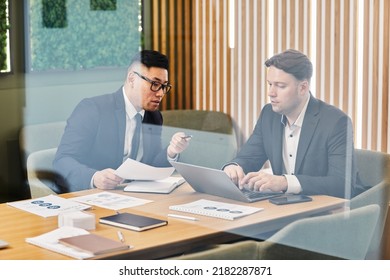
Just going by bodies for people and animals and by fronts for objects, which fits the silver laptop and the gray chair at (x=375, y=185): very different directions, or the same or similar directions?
very different directions

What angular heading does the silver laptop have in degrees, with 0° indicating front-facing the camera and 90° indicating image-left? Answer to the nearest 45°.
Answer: approximately 225°

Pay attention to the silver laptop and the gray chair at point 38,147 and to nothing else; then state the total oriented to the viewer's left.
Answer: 0

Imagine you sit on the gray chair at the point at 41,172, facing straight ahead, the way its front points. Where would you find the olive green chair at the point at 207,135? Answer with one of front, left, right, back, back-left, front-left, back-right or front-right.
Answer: front-left

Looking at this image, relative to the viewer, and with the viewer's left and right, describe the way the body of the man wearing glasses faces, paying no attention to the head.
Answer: facing the viewer and to the right of the viewer

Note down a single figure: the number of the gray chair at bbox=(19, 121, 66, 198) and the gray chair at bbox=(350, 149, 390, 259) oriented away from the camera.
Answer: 0

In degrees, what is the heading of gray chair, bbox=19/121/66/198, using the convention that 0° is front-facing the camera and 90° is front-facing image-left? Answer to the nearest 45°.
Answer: approximately 315°
